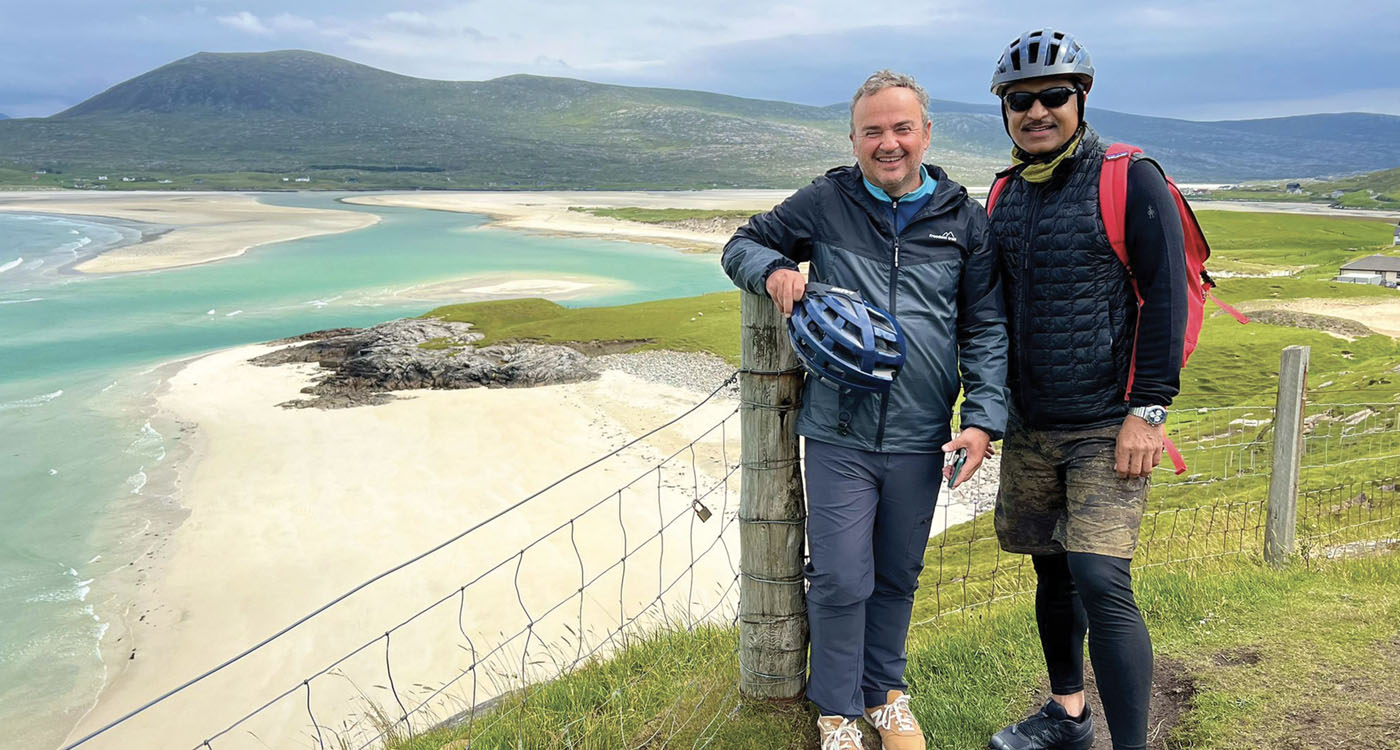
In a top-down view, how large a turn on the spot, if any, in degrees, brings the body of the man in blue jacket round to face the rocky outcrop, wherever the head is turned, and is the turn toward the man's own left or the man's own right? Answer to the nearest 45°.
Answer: approximately 135° to the man's own right

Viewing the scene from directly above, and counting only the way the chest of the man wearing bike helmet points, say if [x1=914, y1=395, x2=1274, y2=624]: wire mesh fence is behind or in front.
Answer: behind

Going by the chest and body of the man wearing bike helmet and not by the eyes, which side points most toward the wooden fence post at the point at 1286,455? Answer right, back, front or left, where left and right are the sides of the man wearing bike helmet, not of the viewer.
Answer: back

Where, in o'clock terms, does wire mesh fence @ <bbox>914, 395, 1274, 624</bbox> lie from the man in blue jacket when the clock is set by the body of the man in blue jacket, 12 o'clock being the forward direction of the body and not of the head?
The wire mesh fence is roughly at 7 o'clock from the man in blue jacket.

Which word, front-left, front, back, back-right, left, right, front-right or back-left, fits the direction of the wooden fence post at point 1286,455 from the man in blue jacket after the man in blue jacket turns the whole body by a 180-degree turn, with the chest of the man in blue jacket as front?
front-right

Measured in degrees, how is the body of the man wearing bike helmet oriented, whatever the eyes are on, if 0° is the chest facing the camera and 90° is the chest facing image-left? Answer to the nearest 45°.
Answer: approximately 45°

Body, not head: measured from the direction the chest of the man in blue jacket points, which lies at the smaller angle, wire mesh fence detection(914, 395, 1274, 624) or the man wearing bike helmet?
the man wearing bike helmet

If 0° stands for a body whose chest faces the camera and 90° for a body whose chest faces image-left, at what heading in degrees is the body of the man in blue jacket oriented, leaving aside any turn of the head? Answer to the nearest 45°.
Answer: approximately 0°

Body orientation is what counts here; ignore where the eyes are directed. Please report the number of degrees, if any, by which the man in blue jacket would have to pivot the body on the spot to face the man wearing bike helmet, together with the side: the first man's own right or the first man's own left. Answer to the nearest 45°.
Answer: approximately 90° to the first man's own left

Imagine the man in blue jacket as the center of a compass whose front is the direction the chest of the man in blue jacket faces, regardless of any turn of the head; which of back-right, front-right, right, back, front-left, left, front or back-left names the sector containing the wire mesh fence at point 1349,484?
back-left
